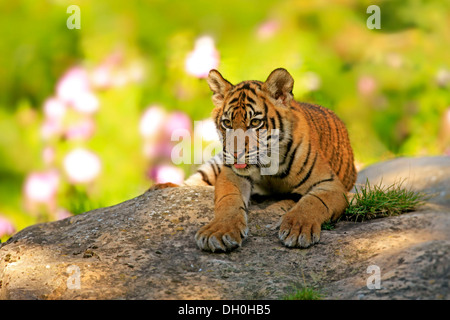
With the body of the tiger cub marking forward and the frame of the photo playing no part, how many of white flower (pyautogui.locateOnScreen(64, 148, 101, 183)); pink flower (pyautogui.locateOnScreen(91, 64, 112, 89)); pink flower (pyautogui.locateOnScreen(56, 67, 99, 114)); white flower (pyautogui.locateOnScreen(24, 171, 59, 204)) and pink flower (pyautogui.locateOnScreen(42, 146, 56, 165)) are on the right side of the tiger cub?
5

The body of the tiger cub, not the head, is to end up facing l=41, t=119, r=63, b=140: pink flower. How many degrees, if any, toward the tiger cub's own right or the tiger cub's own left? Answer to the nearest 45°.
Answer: approximately 90° to the tiger cub's own right

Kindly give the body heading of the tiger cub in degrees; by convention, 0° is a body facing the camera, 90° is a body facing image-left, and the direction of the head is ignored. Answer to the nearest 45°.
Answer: approximately 45°

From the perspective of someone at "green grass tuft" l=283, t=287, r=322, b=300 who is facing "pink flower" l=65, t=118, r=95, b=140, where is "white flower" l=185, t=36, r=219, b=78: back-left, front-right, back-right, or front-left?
front-right

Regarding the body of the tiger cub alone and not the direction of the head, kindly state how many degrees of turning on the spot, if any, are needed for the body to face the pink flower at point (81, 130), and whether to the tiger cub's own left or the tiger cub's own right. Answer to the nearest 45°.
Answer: approximately 90° to the tiger cub's own right

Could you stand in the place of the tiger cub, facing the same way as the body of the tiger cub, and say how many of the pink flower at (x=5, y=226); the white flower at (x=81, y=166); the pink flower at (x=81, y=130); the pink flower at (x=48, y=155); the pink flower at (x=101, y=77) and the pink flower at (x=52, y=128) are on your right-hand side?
6

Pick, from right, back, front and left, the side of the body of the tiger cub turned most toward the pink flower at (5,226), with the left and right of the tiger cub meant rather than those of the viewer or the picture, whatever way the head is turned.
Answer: right

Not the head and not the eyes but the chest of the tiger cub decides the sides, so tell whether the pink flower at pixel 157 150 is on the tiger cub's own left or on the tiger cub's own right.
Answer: on the tiger cub's own right

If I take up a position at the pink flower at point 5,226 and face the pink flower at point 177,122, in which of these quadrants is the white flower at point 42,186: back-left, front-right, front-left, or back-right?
front-left

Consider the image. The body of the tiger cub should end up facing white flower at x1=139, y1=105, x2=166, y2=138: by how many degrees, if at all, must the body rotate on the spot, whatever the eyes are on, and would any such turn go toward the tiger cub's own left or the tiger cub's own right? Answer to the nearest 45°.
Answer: approximately 90° to the tiger cub's own right

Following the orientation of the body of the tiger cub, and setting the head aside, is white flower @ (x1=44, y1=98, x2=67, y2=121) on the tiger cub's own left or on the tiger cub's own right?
on the tiger cub's own right

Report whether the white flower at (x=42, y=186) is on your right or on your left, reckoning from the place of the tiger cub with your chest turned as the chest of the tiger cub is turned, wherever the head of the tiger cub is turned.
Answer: on your right

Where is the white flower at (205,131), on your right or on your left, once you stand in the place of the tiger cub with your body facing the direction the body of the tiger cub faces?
on your right

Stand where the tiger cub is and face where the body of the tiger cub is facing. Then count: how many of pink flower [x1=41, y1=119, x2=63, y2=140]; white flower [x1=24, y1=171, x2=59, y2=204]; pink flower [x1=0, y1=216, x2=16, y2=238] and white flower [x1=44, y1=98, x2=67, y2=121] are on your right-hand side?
4
